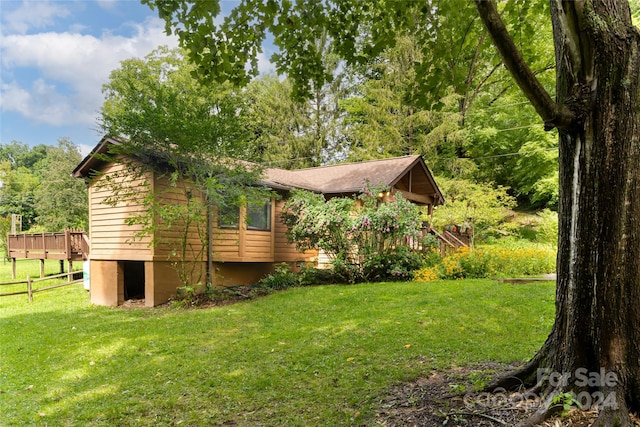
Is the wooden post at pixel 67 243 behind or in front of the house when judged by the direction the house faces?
behind

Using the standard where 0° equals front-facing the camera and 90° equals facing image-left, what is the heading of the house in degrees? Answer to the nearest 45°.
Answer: approximately 315°

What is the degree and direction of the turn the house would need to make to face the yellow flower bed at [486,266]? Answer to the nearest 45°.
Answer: approximately 45° to its left

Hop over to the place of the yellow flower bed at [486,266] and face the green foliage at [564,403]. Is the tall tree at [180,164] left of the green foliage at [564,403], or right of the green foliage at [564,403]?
right

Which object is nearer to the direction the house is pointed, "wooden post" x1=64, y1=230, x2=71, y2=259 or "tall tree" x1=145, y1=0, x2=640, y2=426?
the tall tree

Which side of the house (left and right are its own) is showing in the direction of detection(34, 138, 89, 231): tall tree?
back
